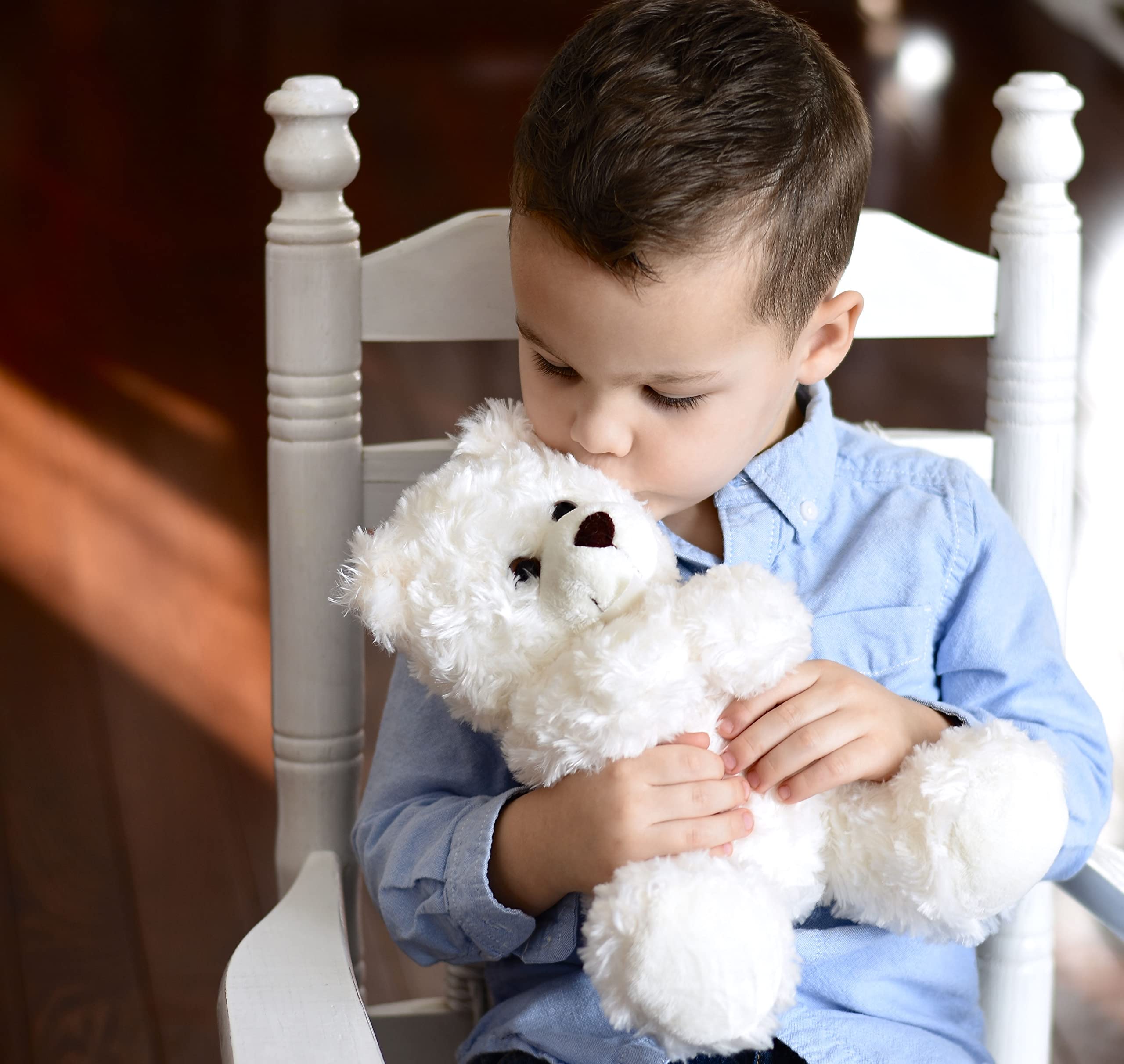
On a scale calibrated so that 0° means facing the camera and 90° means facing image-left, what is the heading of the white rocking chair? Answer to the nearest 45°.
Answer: approximately 0°
